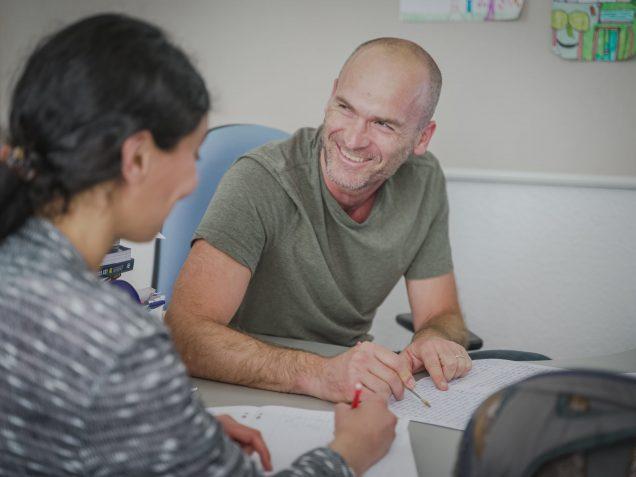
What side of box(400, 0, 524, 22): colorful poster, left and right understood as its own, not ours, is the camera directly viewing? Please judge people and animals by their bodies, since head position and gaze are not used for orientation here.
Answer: front

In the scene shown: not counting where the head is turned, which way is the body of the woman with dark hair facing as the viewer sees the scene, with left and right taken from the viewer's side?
facing away from the viewer and to the right of the viewer

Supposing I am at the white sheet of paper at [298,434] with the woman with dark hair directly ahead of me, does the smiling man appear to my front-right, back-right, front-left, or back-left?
back-right

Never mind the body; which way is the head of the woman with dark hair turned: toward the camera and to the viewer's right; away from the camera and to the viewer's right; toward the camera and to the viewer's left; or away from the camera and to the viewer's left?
away from the camera and to the viewer's right

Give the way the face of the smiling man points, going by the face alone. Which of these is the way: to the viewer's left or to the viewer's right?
to the viewer's left

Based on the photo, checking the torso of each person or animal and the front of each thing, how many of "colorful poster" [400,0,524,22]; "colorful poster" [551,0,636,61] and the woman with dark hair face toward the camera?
2

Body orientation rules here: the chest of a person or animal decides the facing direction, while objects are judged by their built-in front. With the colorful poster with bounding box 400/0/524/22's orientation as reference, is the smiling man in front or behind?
in front

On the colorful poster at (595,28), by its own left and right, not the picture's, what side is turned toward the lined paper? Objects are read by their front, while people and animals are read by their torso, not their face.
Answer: front

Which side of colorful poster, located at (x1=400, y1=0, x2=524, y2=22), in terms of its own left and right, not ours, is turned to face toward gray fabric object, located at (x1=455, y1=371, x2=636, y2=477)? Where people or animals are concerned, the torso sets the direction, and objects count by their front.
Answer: front

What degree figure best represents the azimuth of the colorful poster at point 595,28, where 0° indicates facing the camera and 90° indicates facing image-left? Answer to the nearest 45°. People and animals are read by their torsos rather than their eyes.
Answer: approximately 0°
